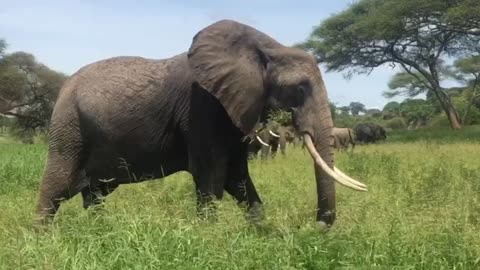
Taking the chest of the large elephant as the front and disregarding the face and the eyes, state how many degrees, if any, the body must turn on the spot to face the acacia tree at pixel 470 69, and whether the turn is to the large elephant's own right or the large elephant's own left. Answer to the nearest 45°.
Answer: approximately 45° to the large elephant's own left

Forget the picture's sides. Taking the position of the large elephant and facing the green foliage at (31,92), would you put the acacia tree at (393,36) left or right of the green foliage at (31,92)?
right

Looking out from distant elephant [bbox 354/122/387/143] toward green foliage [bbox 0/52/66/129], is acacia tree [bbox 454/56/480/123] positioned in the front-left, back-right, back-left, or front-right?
back-right

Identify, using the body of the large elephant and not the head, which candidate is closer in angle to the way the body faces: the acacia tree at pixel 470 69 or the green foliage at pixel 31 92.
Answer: the acacia tree

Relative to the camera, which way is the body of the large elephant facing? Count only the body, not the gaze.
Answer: to the viewer's right

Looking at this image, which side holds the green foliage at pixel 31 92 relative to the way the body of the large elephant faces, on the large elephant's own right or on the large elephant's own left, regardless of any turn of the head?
on the large elephant's own left

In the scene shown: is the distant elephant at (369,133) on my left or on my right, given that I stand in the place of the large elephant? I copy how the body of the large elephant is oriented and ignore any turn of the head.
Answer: on my left

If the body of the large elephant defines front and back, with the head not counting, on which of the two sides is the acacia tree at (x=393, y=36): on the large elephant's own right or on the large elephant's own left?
on the large elephant's own left

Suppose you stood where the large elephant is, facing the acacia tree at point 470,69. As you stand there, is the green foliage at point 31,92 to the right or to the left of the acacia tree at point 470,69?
left
